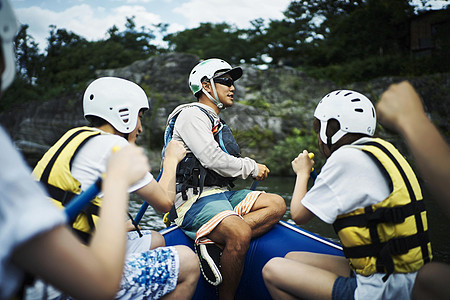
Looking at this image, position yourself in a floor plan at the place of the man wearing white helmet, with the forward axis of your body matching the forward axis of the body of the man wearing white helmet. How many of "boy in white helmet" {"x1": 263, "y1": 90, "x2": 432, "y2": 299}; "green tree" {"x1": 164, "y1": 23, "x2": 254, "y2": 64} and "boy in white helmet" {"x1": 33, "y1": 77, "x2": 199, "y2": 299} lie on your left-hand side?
1

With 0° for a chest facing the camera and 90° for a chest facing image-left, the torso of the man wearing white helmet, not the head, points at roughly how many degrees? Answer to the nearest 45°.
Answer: approximately 270°

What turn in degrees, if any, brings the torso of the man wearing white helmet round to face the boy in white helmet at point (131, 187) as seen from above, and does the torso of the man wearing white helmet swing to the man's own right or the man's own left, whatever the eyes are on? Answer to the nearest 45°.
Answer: approximately 90° to the man's own right

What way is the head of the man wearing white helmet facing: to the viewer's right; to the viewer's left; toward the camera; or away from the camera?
to the viewer's right

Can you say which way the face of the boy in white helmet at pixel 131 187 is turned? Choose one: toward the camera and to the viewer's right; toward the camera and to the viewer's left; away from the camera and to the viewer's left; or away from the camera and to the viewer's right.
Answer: away from the camera and to the viewer's right

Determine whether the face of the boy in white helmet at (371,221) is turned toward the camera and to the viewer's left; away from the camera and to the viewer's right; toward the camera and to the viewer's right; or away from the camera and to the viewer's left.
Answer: away from the camera and to the viewer's left
